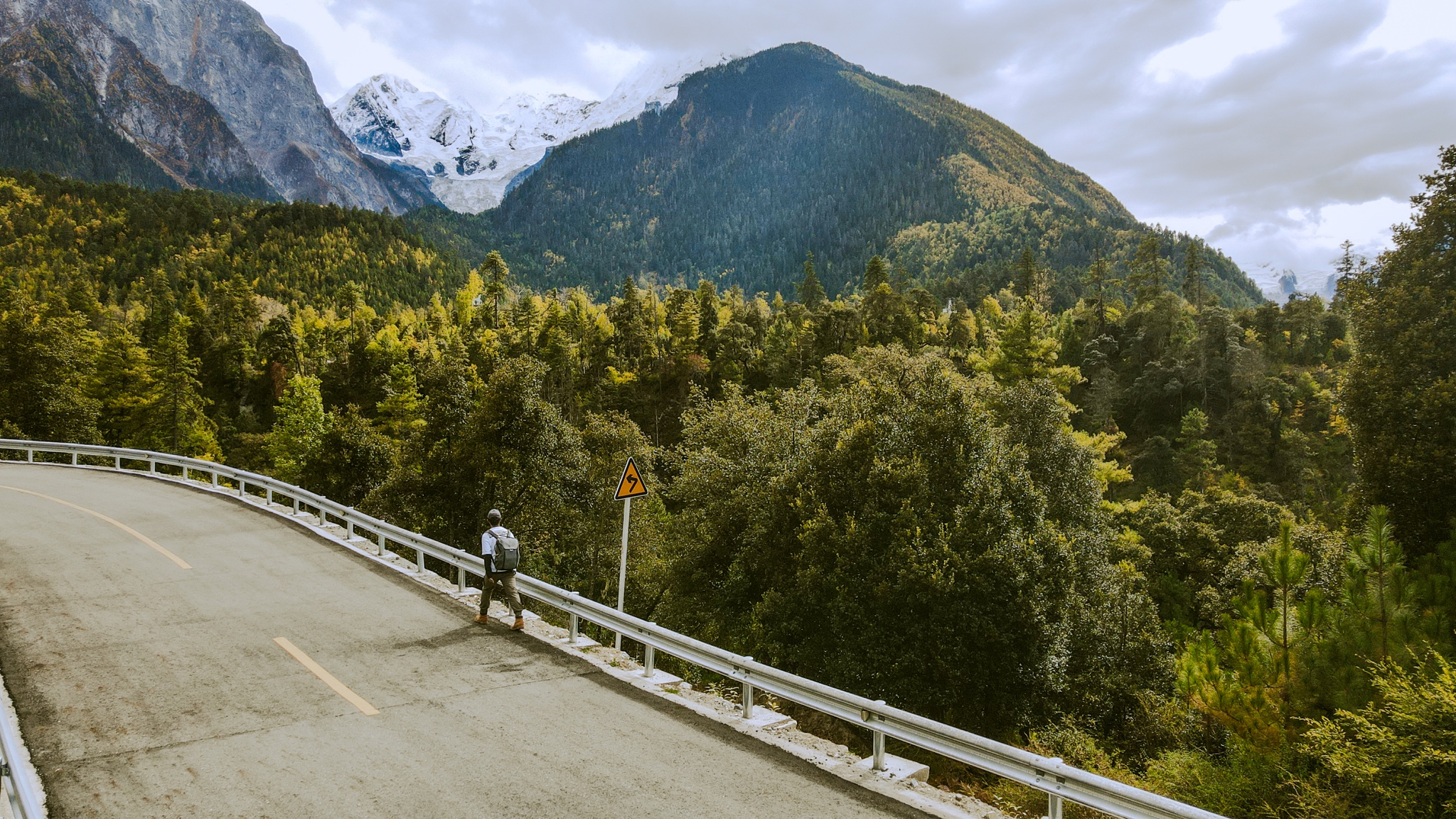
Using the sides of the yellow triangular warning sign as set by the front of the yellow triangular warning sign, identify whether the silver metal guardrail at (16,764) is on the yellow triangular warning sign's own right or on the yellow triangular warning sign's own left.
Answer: on the yellow triangular warning sign's own right

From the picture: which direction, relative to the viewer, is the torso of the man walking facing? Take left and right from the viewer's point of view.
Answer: facing away from the viewer and to the left of the viewer

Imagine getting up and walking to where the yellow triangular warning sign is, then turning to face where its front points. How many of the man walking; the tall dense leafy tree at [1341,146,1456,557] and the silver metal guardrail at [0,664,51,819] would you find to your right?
2

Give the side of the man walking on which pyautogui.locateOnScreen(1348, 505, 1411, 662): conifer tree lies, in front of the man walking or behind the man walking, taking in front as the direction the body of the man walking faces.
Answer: behind

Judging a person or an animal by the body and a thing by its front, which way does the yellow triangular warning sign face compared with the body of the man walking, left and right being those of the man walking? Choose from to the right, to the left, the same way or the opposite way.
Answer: the opposite way

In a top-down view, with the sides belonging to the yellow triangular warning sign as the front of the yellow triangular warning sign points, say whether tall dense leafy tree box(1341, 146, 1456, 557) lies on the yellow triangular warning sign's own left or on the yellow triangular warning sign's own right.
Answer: on the yellow triangular warning sign's own left

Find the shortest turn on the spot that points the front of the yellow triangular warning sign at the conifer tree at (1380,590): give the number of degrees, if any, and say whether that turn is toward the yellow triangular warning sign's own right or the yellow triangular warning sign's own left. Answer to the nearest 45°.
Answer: approximately 45° to the yellow triangular warning sign's own left

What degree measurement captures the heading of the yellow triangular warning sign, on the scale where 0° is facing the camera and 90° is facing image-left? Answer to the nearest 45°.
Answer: approximately 315°
